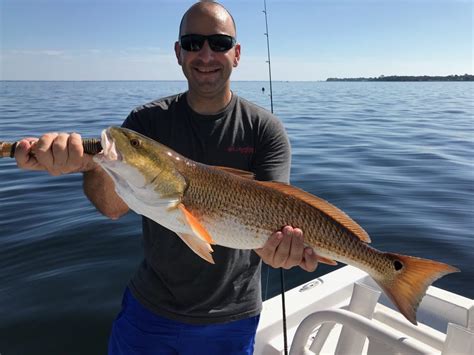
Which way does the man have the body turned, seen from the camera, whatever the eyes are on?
toward the camera

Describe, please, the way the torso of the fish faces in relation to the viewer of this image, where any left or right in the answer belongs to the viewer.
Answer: facing to the left of the viewer
